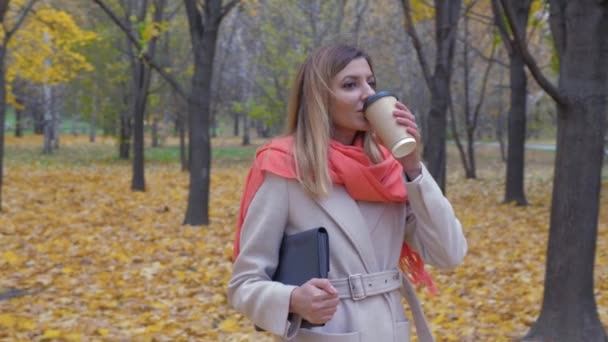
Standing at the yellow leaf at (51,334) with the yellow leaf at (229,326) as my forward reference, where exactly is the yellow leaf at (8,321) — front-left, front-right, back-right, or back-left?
back-left

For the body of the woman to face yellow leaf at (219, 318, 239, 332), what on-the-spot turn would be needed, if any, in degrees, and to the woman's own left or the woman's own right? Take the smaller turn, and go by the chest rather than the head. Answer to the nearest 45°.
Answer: approximately 135° to the woman's own left

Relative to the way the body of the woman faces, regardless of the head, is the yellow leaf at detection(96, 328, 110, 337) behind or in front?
behind

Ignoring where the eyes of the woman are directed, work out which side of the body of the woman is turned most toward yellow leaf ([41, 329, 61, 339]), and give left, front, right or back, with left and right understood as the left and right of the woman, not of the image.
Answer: back

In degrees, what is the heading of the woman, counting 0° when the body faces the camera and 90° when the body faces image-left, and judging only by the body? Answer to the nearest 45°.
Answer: approximately 315°

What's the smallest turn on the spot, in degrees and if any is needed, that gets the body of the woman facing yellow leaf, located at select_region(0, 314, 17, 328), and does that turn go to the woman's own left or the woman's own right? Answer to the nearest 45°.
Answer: approximately 180°

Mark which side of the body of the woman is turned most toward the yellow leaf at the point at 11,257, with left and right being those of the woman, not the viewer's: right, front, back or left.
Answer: back
